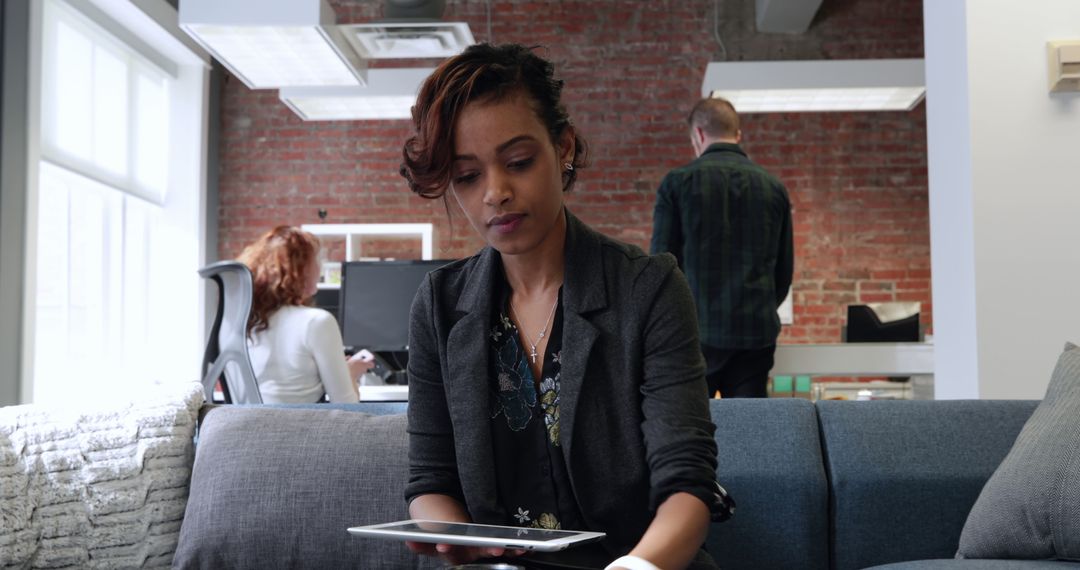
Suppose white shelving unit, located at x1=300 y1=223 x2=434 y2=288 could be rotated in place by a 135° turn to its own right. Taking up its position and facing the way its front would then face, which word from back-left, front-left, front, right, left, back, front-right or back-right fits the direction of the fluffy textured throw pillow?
back-left

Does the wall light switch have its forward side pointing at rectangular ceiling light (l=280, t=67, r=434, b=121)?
no

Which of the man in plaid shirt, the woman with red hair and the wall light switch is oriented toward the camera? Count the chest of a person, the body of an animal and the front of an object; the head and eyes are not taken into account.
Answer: the wall light switch

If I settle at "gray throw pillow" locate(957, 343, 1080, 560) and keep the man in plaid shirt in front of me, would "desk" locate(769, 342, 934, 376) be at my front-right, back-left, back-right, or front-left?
front-right

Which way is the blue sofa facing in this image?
toward the camera

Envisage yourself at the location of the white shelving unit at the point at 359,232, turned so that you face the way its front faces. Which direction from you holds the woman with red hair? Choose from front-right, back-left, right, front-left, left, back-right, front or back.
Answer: front

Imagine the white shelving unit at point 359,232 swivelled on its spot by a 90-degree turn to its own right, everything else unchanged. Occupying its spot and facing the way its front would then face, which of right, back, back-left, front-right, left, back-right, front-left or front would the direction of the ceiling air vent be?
left

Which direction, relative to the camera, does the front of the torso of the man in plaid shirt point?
away from the camera

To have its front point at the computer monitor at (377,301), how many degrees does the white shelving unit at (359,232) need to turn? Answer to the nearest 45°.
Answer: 0° — it already faces it

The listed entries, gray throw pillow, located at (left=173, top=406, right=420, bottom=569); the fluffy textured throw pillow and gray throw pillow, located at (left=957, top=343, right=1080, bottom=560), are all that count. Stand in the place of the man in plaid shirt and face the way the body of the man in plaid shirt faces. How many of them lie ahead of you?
0

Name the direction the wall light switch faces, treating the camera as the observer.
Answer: facing the viewer

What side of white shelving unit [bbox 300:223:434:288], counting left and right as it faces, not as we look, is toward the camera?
front

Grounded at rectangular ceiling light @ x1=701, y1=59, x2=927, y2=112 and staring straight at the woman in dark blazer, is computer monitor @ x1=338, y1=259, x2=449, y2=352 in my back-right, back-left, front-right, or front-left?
front-right

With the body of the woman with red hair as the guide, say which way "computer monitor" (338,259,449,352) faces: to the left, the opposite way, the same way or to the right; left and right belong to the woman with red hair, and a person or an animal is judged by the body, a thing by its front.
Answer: the opposite way
